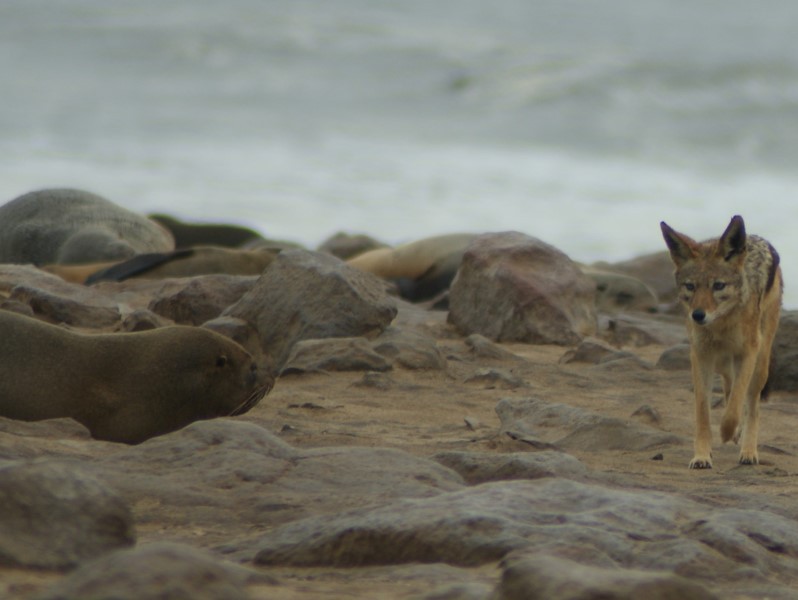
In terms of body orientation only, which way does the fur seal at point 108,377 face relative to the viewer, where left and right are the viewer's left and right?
facing to the right of the viewer

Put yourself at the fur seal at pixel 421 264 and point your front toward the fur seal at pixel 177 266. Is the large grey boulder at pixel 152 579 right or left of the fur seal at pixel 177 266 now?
left

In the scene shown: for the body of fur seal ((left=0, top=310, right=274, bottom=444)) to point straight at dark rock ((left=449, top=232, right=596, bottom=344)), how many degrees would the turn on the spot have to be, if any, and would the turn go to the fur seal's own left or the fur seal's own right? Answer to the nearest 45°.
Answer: approximately 45° to the fur seal's own left

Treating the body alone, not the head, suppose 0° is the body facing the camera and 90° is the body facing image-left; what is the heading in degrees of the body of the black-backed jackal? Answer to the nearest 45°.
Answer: approximately 0°
